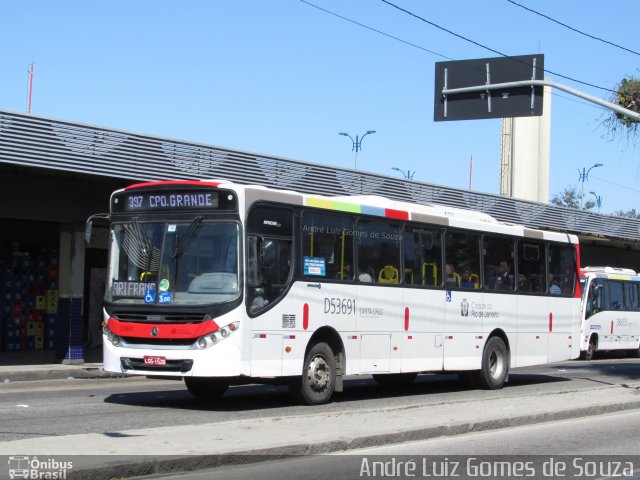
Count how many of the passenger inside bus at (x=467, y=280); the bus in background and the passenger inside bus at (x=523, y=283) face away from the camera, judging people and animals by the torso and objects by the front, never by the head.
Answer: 0

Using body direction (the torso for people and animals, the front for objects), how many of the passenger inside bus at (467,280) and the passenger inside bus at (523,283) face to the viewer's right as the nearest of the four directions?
0

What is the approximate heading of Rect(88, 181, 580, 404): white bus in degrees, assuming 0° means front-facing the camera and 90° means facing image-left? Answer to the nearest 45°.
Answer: approximately 45°

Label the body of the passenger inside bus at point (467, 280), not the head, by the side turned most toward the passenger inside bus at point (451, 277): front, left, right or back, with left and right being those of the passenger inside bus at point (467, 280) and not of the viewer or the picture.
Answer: front

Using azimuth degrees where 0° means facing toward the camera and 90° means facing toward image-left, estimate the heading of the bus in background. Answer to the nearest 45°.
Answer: approximately 45°

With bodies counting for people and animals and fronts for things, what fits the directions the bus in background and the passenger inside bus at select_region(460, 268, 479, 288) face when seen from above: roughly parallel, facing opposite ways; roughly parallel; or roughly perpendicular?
roughly parallel

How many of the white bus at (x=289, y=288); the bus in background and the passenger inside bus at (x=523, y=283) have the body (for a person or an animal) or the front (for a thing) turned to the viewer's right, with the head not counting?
0

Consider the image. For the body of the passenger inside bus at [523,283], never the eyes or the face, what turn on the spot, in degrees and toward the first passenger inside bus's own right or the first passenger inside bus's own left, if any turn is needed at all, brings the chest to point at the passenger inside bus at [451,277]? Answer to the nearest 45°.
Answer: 0° — they already face them

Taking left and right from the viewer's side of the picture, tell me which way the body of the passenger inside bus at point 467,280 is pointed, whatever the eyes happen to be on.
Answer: facing the viewer and to the left of the viewer

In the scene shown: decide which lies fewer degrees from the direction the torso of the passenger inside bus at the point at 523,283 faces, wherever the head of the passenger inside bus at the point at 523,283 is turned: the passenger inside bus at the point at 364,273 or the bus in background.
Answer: the passenger inside bus

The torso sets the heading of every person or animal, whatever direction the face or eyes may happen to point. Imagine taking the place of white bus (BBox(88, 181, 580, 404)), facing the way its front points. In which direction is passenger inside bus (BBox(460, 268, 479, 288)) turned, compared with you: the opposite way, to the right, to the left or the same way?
the same way

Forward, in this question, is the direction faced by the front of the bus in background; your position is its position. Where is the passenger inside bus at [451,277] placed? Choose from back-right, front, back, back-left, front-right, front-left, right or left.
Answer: front-left

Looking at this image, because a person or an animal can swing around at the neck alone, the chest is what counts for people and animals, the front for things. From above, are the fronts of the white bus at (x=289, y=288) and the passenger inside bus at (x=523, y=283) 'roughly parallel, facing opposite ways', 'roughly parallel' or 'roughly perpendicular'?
roughly parallel

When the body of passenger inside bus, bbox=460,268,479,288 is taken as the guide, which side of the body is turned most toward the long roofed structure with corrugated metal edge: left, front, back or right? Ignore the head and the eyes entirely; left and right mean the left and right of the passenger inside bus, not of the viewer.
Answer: right

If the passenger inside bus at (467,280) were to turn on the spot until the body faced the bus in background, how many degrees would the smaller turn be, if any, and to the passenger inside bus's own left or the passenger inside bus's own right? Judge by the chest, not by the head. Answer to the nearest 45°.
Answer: approximately 135° to the passenger inside bus's own right

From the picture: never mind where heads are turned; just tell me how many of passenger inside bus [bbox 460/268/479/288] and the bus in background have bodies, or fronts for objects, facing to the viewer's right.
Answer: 0
